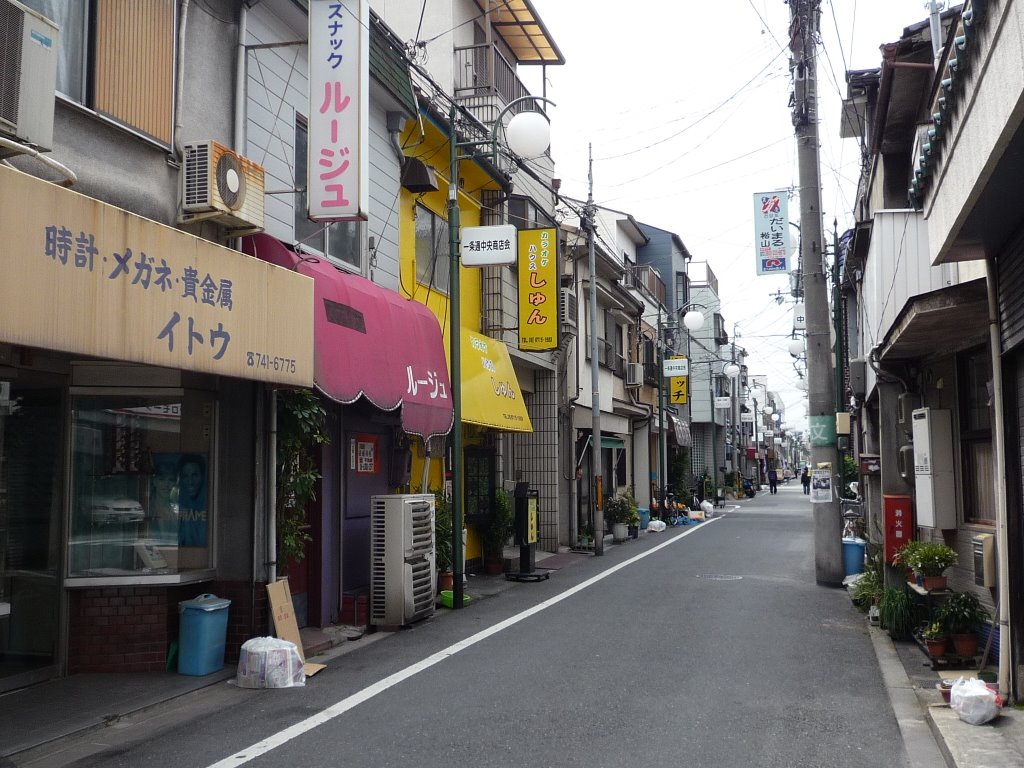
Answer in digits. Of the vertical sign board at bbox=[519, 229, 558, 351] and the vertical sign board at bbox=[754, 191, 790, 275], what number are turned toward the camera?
2

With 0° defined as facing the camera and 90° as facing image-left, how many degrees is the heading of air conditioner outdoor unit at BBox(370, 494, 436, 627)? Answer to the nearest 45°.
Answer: approximately 315°

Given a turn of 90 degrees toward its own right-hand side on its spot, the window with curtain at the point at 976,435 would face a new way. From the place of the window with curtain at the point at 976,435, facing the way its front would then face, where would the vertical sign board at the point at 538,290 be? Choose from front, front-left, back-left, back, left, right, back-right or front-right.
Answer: front

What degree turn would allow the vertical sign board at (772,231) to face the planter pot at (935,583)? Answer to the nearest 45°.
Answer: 0° — it already faces it

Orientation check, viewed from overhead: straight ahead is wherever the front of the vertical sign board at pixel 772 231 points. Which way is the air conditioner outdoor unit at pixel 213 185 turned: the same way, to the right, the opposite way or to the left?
to the left

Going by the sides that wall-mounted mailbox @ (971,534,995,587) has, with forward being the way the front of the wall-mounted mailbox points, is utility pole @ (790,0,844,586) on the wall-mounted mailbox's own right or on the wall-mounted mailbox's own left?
on the wall-mounted mailbox's own right

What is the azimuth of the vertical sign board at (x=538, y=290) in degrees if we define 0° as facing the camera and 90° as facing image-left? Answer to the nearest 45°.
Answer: approximately 0°

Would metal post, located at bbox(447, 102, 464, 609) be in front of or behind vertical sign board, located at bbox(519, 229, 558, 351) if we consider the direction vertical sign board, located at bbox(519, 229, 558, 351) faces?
in front

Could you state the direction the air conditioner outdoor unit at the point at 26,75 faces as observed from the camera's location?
facing the viewer and to the right of the viewer

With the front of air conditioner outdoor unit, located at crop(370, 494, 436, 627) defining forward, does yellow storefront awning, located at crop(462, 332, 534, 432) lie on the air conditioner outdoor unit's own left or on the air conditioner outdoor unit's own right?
on the air conditioner outdoor unit's own left

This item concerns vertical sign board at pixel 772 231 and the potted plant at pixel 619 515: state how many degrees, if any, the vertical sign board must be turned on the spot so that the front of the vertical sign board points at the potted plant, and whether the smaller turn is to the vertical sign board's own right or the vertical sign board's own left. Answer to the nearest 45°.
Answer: approximately 135° to the vertical sign board's own right
